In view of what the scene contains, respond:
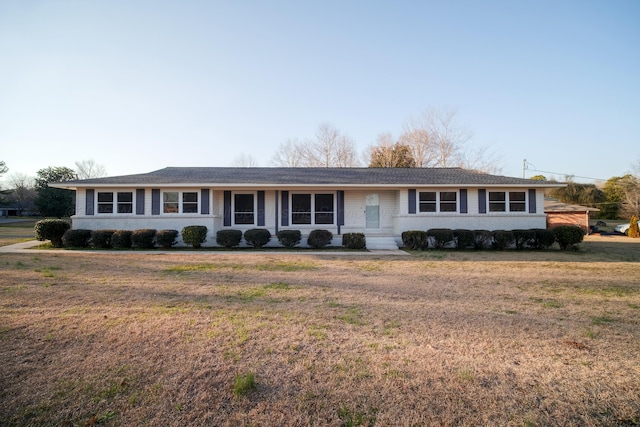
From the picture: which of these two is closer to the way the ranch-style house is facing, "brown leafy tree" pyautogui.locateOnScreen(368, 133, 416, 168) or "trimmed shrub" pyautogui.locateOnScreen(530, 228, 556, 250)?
the trimmed shrub

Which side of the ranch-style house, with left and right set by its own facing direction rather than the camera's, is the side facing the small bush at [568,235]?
left

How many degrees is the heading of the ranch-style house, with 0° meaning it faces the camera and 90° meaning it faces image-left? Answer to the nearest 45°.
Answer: approximately 0°

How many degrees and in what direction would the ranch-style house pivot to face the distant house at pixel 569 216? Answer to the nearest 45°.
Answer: approximately 135° to its left

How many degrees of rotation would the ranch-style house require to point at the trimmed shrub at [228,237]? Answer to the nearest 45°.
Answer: approximately 90° to its right

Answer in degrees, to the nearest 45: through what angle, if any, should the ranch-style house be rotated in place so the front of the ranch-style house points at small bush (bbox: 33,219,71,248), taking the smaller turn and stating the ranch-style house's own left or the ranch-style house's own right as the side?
approximately 90° to the ranch-style house's own right

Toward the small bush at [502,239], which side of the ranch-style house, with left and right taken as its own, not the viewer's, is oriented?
left

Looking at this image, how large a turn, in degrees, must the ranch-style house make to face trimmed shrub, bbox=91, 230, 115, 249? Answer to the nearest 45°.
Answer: approximately 90° to its right

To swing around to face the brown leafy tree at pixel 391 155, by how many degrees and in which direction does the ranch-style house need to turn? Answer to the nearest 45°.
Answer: approximately 135° to its left

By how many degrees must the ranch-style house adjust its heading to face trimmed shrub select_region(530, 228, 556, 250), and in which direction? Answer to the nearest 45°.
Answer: approximately 90° to its left

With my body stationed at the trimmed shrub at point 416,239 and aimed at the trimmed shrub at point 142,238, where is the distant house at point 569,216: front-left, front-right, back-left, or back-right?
back-right

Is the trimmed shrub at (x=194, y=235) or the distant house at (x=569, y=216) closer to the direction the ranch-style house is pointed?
the trimmed shrub
